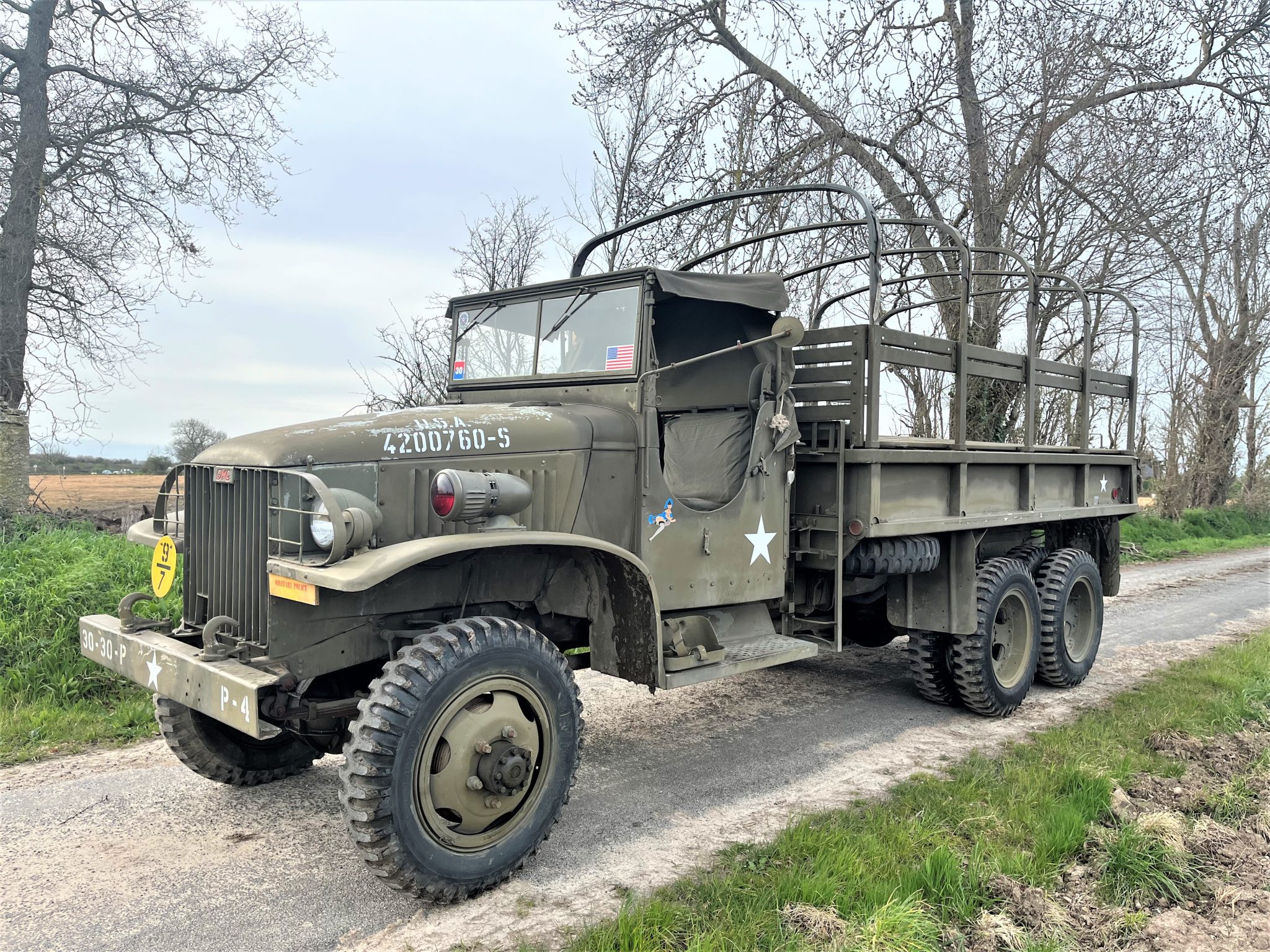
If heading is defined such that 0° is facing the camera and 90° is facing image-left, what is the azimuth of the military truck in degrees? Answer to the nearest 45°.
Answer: approximately 45°

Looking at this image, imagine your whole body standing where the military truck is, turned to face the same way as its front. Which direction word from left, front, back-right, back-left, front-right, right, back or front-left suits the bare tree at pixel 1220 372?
back
